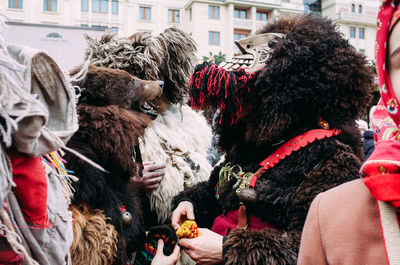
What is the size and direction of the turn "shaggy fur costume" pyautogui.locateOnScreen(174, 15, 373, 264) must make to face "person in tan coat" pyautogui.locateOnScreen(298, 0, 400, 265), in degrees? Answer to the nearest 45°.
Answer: approximately 90° to its left

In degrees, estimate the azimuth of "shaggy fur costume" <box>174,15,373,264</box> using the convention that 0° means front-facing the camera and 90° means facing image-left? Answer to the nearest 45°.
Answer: approximately 90°
